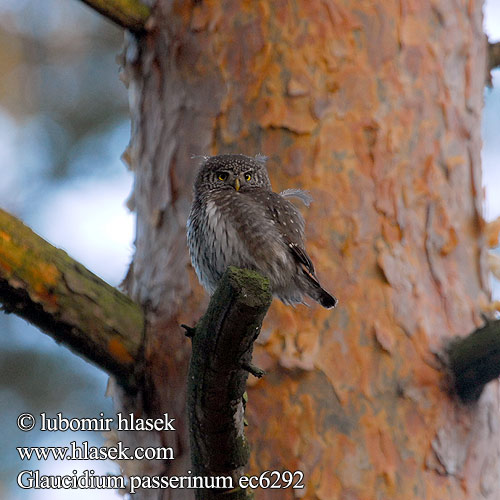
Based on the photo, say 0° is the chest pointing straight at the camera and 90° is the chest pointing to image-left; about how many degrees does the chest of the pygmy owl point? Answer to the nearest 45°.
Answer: approximately 45°
